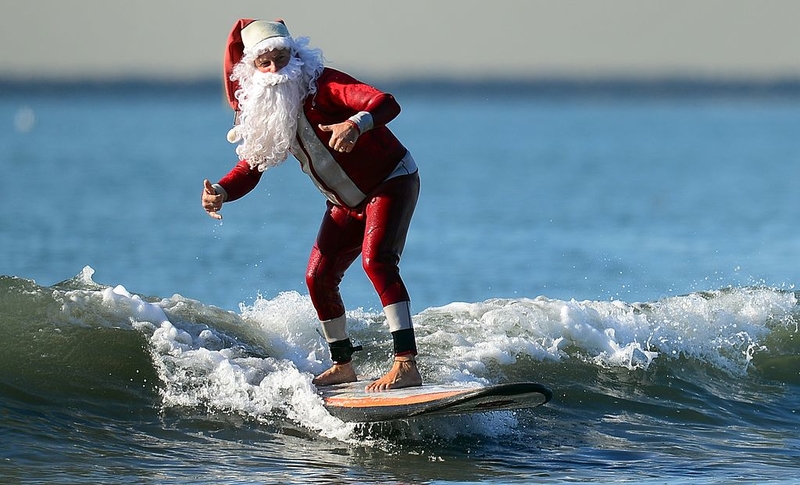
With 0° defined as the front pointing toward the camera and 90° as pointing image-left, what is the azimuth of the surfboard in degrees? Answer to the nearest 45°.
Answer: approximately 270°

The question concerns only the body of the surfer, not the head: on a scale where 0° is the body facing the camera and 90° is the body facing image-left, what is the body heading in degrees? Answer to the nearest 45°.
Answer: approximately 45°
